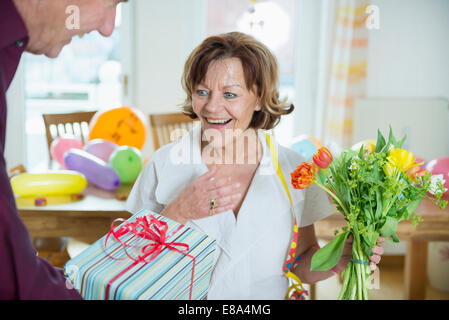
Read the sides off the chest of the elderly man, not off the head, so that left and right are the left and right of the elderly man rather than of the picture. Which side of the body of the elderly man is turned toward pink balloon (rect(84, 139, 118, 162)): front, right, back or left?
left

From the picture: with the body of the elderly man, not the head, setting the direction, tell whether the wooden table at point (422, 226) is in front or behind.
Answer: in front

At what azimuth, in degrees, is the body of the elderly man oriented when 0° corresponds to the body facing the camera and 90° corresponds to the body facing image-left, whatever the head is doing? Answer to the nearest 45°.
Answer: approximately 270°

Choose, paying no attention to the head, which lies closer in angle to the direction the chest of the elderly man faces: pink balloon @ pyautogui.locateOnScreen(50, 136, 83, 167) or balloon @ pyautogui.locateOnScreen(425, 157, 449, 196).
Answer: the balloon

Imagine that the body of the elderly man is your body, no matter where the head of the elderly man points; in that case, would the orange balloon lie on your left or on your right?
on your left

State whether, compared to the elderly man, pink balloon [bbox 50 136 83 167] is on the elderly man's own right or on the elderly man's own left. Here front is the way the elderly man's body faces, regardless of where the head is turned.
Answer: on the elderly man's own left

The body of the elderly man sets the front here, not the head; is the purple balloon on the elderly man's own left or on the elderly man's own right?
on the elderly man's own left
